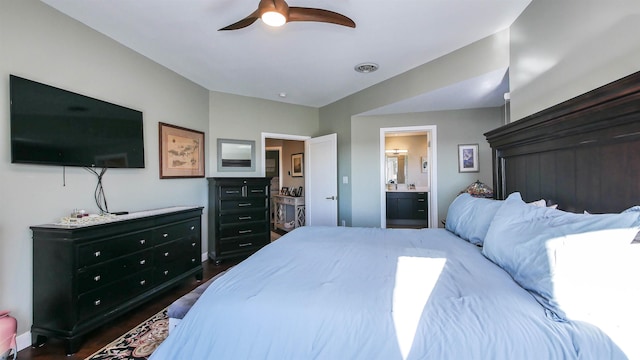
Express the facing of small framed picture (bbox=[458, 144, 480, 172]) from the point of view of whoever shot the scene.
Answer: facing the viewer

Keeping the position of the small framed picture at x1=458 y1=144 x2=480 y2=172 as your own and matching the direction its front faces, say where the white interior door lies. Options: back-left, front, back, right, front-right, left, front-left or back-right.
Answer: right

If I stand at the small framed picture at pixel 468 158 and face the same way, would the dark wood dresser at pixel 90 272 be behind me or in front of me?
in front

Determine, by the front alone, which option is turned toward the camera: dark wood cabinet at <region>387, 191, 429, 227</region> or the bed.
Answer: the dark wood cabinet

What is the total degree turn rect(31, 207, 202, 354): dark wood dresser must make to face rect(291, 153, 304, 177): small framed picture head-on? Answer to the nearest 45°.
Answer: approximately 90° to its left

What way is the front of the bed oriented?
to the viewer's left

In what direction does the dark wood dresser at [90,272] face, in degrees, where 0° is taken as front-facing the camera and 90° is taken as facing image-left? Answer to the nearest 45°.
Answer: approximately 315°

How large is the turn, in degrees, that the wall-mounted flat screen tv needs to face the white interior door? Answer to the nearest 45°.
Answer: approximately 45° to its left

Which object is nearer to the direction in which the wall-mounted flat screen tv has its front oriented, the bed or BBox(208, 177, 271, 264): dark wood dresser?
the bed

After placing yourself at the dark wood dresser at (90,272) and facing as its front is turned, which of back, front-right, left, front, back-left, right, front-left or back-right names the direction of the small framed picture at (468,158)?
front-left

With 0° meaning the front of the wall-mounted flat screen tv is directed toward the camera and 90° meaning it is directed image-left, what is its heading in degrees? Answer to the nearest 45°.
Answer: approximately 315°

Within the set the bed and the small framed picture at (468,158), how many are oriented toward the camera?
1

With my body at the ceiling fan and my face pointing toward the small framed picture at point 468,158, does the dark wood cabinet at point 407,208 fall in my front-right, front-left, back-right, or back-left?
front-left

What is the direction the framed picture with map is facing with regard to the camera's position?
facing the viewer and to the right of the viewer

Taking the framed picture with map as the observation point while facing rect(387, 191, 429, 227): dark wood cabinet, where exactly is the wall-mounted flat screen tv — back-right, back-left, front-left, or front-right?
back-right

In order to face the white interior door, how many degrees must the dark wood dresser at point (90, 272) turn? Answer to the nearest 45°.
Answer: approximately 45° to its left
